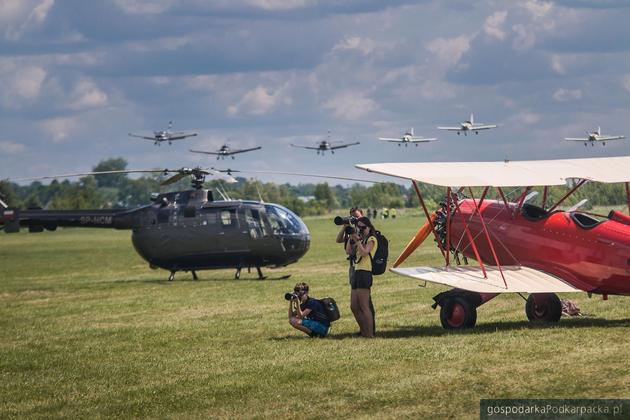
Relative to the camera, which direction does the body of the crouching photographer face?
to the viewer's left

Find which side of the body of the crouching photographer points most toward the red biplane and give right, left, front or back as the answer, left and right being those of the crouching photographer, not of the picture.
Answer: back

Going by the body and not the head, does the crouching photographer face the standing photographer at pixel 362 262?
no

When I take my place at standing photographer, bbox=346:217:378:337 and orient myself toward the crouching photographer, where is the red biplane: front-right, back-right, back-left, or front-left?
back-right

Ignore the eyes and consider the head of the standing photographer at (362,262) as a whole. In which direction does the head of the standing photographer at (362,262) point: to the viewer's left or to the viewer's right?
to the viewer's left
